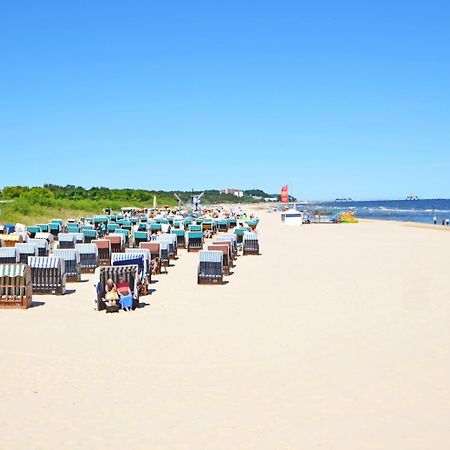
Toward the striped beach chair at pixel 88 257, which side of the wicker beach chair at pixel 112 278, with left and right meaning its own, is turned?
back

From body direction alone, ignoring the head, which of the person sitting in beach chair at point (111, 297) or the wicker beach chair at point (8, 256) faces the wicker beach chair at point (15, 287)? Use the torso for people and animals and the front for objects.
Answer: the wicker beach chair at point (8, 256)

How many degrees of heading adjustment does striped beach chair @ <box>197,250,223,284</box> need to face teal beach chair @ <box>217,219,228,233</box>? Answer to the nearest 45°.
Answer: approximately 180°

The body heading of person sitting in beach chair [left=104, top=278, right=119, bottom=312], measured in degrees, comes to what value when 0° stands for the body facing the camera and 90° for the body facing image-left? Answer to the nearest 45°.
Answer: approximately 0°

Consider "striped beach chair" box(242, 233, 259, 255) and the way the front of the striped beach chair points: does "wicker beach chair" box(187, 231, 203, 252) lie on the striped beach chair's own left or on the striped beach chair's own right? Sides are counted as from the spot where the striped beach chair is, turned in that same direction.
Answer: on the striped beach chair's own right

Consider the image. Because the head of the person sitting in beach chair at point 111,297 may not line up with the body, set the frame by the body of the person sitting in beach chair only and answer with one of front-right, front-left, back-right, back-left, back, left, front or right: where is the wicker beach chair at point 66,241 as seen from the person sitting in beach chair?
back

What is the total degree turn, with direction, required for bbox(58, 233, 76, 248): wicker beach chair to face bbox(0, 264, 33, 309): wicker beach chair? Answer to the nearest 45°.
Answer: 0° — it already faces it

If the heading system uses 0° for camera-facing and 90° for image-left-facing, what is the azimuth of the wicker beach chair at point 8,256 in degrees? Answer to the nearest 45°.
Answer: approximately 0°

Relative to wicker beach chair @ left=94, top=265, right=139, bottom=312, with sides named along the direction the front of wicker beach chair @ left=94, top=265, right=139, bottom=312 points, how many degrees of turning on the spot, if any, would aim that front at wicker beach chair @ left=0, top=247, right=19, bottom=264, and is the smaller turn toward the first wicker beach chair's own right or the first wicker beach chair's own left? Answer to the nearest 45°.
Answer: approximately 135° to the first wicker beach chair's own right
